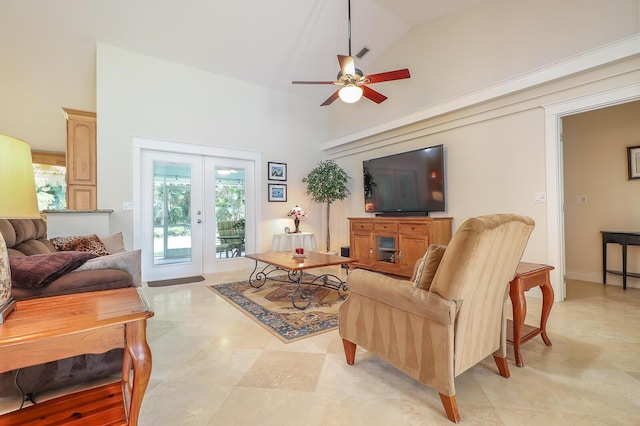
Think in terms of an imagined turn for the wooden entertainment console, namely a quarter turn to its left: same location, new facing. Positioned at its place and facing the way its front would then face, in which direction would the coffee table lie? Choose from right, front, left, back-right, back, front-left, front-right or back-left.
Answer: right

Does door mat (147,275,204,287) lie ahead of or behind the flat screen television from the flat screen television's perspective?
ahead

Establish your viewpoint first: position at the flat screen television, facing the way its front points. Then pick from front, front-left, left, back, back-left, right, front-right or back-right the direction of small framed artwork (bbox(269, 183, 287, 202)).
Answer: front-right

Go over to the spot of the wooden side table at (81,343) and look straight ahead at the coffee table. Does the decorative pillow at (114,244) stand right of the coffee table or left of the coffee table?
left

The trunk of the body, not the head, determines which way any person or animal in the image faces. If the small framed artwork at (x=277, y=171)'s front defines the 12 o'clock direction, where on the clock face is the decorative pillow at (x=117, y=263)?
The decorative pillow is roughly at 2 o'clock from the small framed artwork.

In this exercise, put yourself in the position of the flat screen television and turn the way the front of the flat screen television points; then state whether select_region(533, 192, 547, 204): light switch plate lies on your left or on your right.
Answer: on your left

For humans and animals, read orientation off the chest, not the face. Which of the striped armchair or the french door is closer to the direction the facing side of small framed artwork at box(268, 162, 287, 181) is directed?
the striped armchair

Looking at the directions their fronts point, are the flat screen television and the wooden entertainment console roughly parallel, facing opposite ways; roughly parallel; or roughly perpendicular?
roughly parallel

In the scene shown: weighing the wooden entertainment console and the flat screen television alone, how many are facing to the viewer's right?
0

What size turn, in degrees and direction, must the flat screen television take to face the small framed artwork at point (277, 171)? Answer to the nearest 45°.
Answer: approximately 45° to its right

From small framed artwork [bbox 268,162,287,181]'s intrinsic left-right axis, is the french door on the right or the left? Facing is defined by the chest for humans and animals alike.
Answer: on its right

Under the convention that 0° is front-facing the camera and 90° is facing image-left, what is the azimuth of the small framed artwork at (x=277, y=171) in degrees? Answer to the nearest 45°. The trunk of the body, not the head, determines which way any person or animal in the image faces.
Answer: approximately 315°

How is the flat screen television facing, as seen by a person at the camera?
facing the viewer and to the left of the viewer
